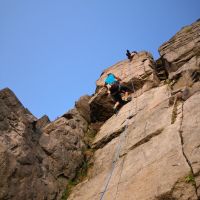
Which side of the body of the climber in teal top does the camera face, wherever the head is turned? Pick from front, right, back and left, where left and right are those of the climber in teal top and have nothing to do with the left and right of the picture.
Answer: back
